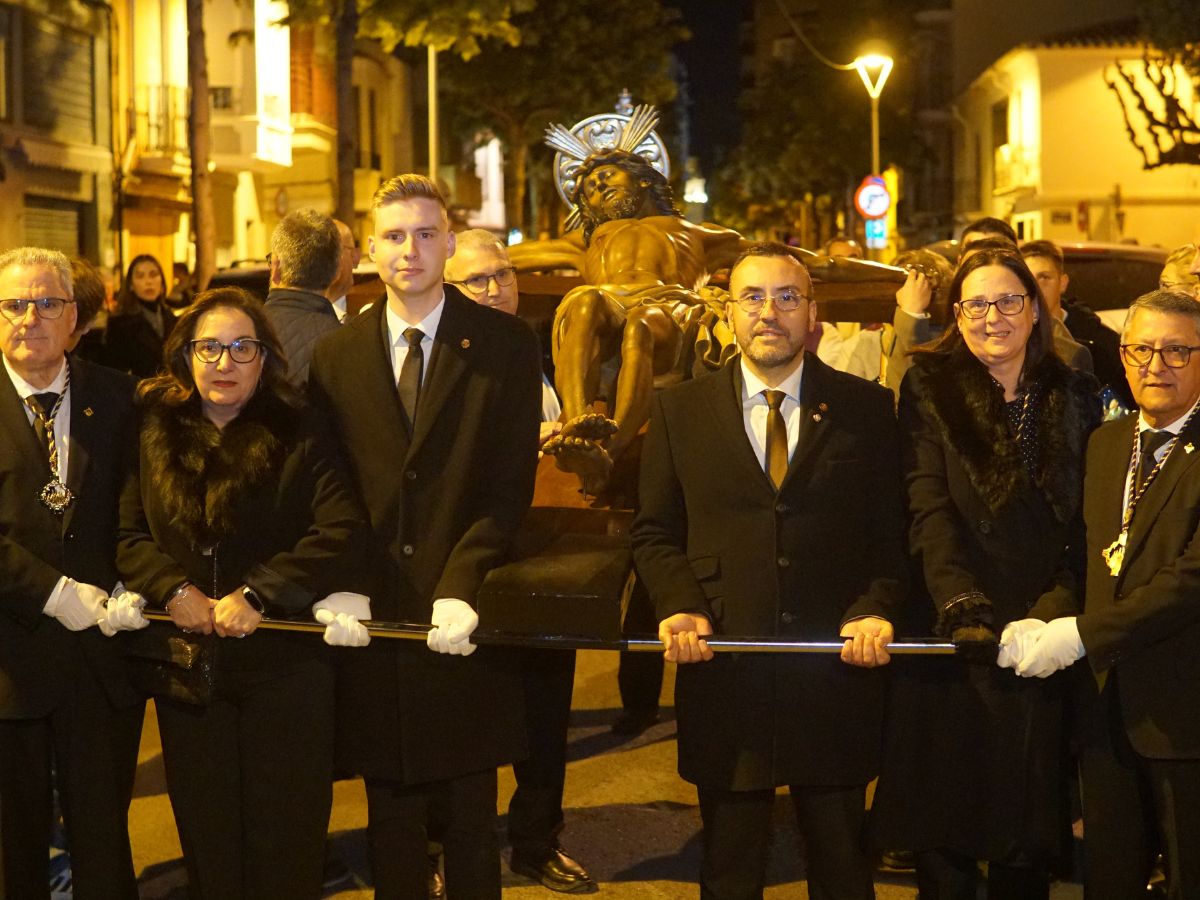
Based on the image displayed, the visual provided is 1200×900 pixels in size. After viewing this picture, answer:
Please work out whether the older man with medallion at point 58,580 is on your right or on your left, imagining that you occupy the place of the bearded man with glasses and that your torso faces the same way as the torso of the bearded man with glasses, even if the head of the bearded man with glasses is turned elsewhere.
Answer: on your right

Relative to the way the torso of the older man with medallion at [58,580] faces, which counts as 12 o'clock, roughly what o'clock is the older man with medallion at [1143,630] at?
the older man with medallion at [1143,630] is roughly at 10 o'clock from the older man with medallion at [58,580].

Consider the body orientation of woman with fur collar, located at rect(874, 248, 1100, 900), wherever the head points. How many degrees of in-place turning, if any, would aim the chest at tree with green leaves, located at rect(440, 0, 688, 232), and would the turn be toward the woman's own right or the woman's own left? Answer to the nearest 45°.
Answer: approximately 180°

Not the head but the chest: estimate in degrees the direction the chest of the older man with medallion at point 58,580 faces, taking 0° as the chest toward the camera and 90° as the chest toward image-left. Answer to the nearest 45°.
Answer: approximately 0°

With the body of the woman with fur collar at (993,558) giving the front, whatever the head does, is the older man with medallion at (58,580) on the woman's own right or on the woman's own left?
on the woman's own right

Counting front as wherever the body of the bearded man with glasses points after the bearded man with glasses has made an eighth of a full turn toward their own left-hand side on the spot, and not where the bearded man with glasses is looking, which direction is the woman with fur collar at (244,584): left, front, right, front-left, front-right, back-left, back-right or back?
back-right

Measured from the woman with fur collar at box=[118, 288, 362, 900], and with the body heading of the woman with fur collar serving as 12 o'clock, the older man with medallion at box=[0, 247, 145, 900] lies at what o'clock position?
The older man with medallion is roughly at 4 o'clock from the woman with fur collar.

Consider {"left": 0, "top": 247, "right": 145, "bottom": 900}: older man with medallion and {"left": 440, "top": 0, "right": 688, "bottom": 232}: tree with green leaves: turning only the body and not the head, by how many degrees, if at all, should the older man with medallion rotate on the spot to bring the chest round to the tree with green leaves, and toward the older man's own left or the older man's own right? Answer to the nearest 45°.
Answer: approximately 180°

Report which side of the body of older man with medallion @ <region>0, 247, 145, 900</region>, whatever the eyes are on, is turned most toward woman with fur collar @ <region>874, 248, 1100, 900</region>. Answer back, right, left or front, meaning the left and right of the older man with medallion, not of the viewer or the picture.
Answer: left
